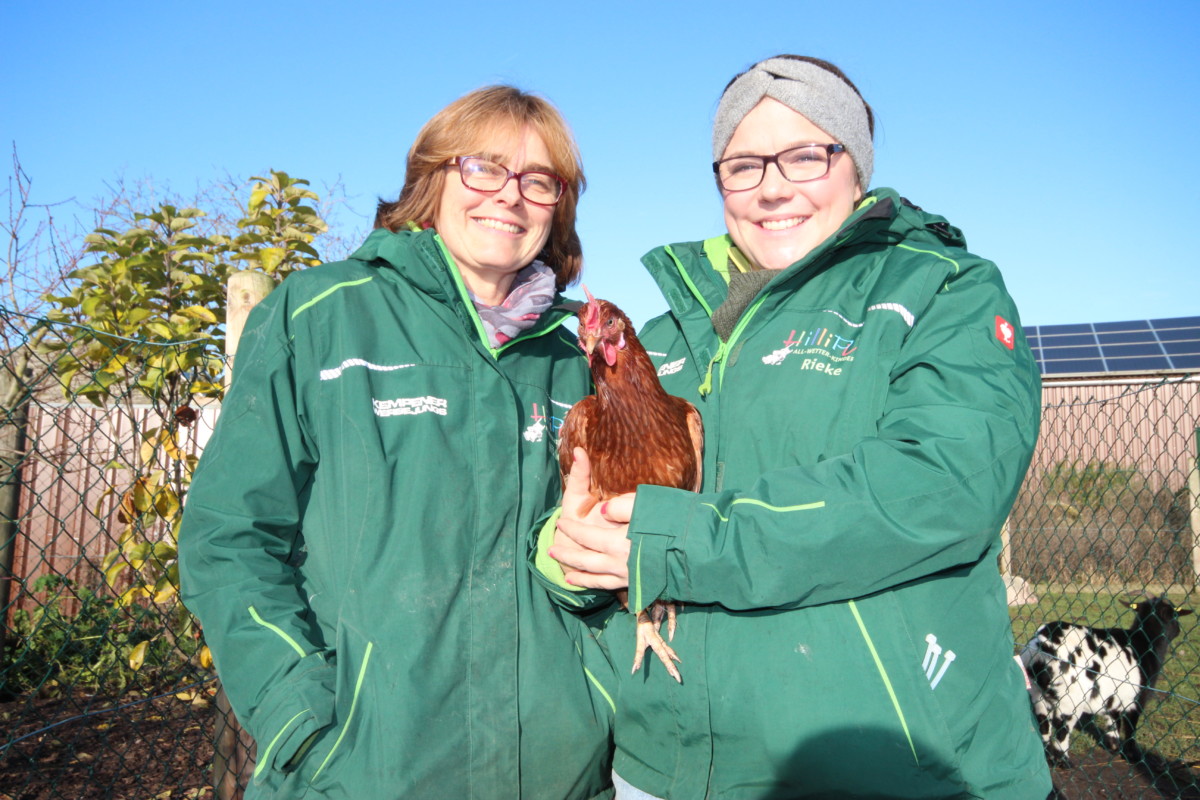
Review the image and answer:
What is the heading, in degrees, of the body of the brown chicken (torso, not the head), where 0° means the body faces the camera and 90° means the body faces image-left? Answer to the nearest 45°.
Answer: approximately 0°

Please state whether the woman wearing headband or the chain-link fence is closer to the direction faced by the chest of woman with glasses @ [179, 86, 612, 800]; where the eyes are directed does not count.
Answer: the woman wearing headband

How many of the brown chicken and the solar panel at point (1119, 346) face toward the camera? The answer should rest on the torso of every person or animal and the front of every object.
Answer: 2

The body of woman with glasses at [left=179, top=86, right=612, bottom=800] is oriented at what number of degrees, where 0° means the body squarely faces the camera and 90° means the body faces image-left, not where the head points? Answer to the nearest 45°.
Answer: approximately 315°

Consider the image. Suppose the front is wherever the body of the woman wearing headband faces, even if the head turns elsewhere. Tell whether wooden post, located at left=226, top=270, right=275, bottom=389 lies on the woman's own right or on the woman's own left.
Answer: on the woman's own right
